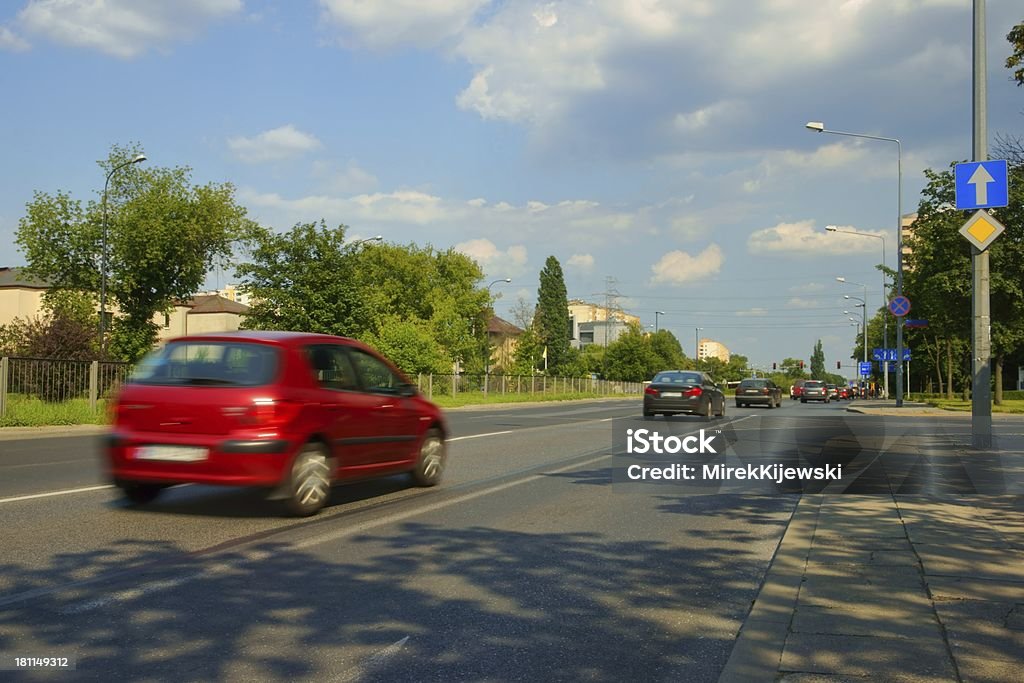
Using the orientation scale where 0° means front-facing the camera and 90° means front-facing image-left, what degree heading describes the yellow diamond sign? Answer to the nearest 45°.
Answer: approximately 0°

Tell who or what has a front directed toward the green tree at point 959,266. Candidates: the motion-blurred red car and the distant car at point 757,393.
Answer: the motion-blurred red car

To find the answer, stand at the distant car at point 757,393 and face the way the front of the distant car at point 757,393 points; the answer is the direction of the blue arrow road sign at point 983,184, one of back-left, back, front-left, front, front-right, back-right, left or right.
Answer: back

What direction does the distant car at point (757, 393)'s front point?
away from the camera

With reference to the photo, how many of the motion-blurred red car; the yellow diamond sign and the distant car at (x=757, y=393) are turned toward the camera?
1

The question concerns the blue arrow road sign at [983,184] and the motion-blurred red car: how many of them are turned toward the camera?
1

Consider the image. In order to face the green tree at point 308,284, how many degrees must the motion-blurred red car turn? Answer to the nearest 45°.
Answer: approximately 45° to its left

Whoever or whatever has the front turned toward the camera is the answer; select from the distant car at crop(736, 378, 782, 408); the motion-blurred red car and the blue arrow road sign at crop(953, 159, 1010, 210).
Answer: the blue arrow road sign

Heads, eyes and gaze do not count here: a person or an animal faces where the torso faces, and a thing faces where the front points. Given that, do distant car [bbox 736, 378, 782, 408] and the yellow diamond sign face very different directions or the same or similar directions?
very different directions

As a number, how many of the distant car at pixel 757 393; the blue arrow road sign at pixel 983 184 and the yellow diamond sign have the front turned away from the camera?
1

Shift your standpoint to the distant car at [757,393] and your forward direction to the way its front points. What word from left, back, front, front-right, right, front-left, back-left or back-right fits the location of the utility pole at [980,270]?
back

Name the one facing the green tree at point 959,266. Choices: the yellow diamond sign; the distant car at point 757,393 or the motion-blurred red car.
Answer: the motion-blurred red car

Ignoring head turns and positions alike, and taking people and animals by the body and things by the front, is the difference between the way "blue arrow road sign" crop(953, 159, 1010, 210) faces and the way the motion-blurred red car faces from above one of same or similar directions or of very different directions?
very different directions

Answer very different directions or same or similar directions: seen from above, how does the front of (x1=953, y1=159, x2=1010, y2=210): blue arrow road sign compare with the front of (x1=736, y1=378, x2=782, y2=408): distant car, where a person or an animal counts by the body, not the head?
very different directions
